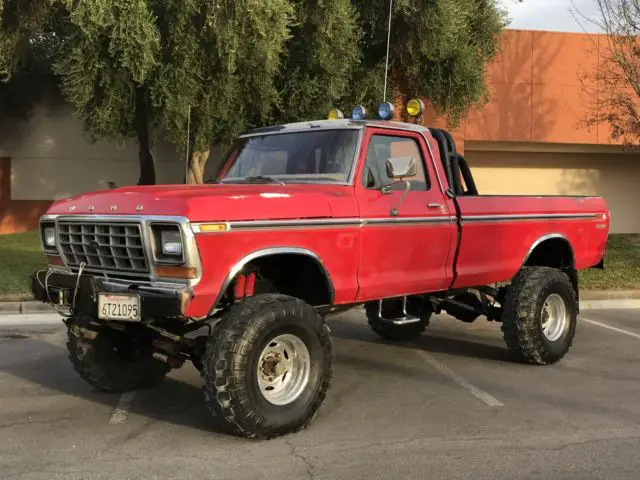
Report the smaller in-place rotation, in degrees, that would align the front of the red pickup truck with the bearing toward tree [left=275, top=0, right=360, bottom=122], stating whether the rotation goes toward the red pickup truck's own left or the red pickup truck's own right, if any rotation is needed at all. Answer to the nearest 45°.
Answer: approximately 135° to the red pickup truck's own right

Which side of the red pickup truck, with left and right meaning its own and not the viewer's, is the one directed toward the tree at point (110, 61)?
right

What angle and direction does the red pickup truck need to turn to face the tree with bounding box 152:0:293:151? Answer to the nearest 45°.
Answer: approximately 135° to its right

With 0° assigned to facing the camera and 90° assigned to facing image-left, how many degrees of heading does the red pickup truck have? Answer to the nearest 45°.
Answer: approximately 45°

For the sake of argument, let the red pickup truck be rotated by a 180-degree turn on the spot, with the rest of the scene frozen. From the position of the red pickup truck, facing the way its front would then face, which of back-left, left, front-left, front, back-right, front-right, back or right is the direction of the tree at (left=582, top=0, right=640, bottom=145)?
front
